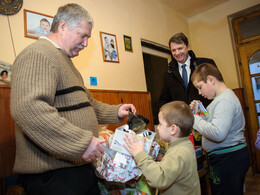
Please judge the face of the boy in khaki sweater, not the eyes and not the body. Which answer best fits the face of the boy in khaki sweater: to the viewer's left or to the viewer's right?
to the viewer's left

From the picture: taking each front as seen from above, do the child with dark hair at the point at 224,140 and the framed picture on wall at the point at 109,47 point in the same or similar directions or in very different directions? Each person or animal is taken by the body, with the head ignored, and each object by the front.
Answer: very different directions

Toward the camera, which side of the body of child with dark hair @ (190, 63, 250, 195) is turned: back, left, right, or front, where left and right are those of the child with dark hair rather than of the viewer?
left

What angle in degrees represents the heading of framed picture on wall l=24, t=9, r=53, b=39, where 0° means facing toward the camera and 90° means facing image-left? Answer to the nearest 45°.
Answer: approximately 315°

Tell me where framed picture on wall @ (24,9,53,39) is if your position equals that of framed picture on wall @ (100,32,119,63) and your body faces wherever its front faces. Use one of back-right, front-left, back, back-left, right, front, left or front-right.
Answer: right

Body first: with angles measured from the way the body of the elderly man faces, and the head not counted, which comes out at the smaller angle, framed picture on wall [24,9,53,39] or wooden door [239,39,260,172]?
the wooden door

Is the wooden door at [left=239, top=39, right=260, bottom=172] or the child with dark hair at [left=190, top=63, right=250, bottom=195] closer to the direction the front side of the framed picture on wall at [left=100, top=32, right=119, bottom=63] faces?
the child with dark hair

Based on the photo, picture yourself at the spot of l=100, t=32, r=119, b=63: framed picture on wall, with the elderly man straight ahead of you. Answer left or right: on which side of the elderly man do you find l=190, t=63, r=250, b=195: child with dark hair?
left

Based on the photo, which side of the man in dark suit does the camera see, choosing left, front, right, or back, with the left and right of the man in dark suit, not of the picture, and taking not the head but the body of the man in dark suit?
front

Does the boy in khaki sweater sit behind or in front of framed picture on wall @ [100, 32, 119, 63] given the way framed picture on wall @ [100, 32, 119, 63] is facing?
in front

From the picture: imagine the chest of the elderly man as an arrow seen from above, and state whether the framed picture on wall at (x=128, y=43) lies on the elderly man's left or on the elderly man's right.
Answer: on the elderly man's left

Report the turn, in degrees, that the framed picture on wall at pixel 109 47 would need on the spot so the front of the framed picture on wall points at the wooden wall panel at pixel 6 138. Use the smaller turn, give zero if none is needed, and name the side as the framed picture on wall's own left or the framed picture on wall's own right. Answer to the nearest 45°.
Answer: approximately 90° to the framed picture on wall's own right

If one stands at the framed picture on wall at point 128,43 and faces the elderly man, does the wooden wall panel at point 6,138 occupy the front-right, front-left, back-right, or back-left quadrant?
front-right

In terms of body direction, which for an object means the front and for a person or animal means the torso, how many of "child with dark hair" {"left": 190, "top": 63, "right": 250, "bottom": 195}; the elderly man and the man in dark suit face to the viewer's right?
1

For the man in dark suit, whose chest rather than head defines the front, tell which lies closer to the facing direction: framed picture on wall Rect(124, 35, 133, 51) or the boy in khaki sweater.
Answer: the boy in khaki sweater

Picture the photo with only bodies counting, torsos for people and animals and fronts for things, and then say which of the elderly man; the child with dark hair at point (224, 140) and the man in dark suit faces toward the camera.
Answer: the man in dark suit

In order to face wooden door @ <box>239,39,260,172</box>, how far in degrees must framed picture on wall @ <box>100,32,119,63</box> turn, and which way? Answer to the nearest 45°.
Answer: approximately 45° to its left
